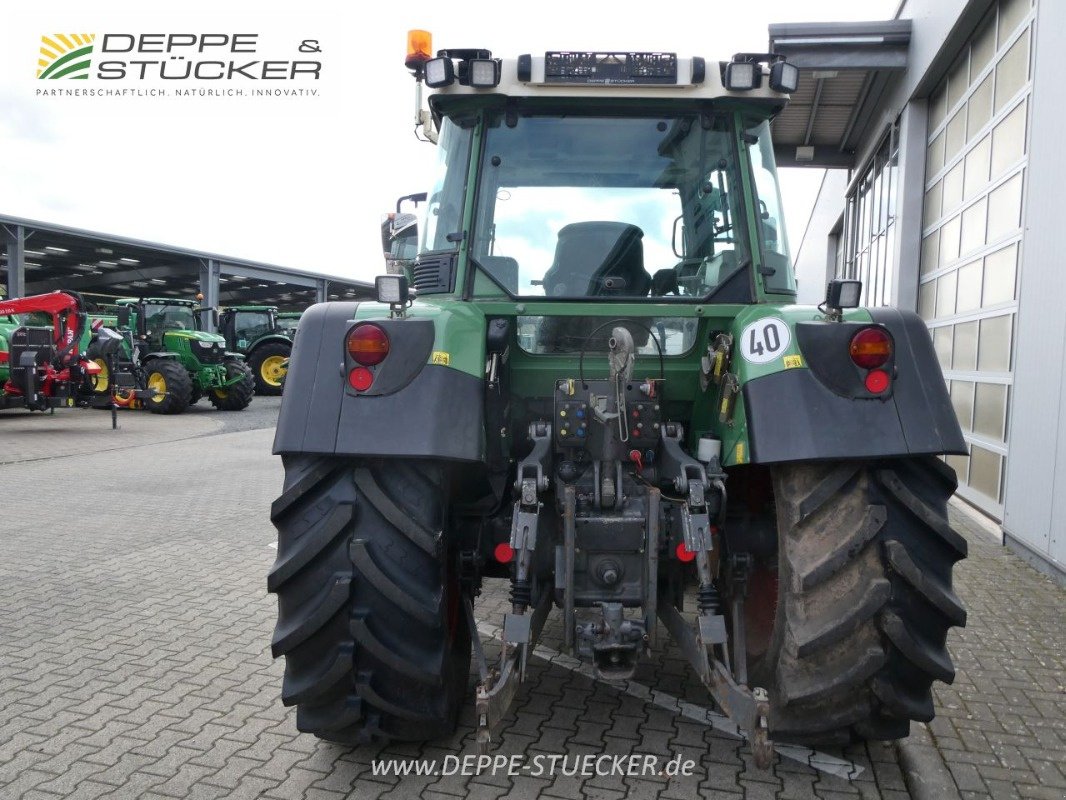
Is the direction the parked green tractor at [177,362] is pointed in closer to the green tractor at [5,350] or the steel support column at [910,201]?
the steel support column

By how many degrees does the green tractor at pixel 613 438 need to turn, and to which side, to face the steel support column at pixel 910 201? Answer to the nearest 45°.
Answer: approximately 45° to its right

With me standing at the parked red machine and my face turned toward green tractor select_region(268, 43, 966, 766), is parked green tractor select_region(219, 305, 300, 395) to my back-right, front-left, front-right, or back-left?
back-left

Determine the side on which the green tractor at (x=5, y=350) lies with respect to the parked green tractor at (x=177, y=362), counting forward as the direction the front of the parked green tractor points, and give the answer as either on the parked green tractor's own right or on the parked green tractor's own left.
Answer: on the parked green tractor's own right

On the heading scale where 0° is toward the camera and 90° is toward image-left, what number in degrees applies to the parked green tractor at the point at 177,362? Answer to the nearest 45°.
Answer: approximately 315°

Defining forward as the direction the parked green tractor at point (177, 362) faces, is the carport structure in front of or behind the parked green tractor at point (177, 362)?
behind

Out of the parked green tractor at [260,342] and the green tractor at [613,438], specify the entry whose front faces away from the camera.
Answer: the green tractor

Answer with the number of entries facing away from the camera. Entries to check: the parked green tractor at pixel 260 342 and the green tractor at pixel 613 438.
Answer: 1

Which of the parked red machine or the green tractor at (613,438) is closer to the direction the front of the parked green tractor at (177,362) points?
the green tractor

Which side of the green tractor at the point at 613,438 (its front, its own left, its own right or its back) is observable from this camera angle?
back

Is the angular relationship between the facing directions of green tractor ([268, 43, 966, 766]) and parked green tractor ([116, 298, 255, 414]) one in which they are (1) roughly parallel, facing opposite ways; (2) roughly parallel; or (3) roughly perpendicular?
roughly perpendicular
